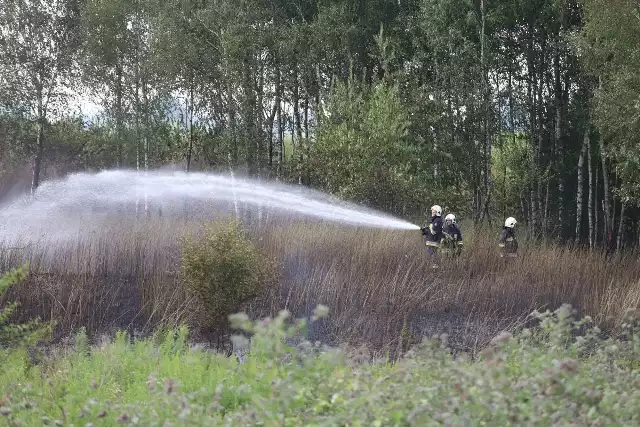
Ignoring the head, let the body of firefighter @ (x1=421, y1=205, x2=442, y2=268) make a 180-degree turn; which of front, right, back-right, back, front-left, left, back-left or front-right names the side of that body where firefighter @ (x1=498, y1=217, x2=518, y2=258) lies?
front-left

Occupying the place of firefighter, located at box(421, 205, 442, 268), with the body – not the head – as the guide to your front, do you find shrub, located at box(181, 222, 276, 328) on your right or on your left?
on your left

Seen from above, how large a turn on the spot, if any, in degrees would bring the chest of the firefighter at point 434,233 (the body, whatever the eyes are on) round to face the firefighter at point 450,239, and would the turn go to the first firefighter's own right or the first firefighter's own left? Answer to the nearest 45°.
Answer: approximately 135° to the first firefighter's own right

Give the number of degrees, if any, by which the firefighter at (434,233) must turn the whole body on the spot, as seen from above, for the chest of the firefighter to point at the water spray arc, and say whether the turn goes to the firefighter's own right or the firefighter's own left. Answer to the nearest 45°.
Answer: approximately 45° to the firefighter's own right

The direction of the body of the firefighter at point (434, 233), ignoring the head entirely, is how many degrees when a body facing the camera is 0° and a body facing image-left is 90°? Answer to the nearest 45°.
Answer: approximately 90°
